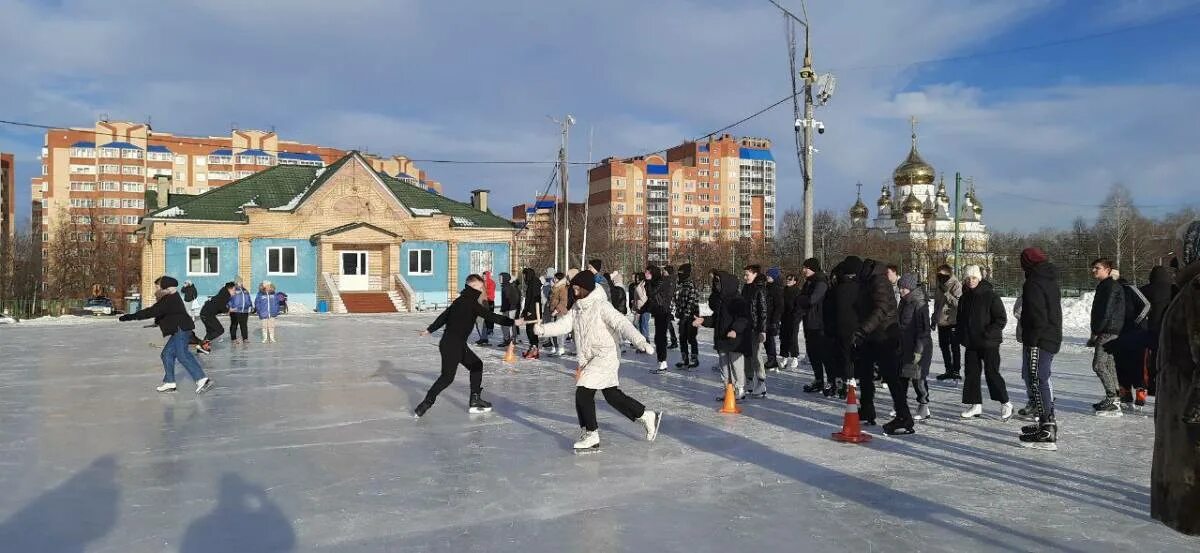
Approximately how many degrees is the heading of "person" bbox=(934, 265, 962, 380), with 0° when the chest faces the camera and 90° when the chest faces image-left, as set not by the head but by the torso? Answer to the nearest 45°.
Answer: approximately 45°

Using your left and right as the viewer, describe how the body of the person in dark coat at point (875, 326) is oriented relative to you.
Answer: facing to the left of the viewer

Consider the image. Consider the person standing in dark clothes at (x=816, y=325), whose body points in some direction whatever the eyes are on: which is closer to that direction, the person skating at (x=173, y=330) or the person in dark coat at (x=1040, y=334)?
the person skating

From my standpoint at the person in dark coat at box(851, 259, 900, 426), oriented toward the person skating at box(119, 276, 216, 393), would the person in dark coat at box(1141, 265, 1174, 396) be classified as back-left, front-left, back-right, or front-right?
back-right

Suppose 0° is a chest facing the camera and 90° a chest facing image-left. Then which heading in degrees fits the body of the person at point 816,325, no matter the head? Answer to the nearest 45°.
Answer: approximately 90°

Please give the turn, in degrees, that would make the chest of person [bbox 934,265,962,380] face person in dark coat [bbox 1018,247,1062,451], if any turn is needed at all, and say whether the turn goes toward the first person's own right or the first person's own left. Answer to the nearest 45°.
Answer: approximately 45° to the first person's own left
